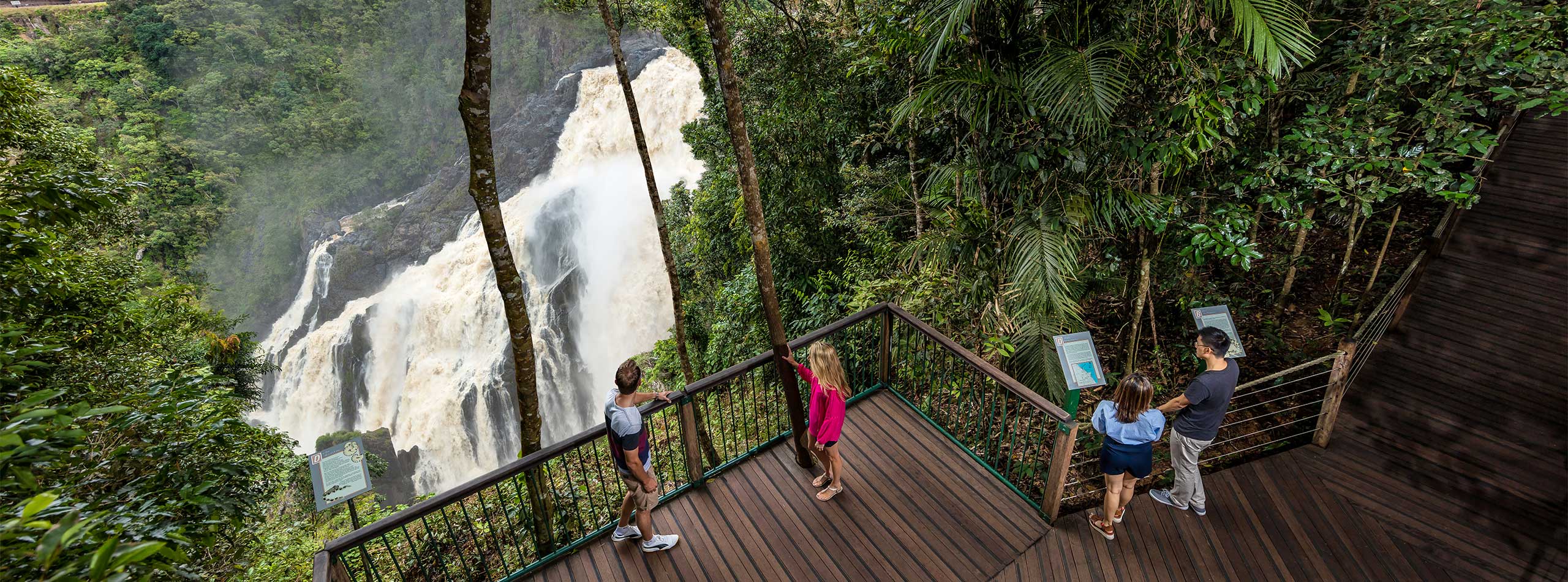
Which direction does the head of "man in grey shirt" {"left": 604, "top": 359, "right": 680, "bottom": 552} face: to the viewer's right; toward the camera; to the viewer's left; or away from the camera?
away from the camera

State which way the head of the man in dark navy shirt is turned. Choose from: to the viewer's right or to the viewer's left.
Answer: to the viewer's left

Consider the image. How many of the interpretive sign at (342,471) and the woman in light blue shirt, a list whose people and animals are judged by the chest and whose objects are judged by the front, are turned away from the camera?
1

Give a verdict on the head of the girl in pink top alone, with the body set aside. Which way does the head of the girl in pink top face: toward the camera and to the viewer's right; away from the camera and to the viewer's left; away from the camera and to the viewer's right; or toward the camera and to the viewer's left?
away from the camera and to the viewer's left

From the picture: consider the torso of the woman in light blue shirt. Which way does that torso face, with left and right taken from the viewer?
facing away from the viewer

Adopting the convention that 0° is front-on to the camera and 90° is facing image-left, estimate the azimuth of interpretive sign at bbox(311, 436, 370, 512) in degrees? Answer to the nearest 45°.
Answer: approximately 315°

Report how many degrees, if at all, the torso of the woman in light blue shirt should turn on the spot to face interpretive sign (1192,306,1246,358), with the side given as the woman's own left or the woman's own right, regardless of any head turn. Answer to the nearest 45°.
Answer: approximately 45° to the woman's own right

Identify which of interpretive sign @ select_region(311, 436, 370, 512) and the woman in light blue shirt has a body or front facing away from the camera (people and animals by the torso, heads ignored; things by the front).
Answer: the woman in light blue shirt

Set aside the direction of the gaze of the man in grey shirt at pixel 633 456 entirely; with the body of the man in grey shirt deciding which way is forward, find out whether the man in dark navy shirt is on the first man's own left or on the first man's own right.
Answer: on the first man's own right
